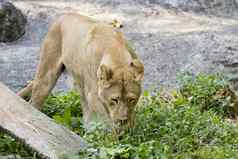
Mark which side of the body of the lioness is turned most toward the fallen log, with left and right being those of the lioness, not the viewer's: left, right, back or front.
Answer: right

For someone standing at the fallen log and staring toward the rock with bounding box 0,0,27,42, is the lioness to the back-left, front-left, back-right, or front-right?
front-right

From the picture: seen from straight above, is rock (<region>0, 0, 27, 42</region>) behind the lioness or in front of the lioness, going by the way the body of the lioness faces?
behind

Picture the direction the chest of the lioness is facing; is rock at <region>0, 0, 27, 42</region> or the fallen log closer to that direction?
the fallen log

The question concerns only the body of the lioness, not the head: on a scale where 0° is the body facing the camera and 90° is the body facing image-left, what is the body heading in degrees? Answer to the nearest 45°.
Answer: approximately 315°
